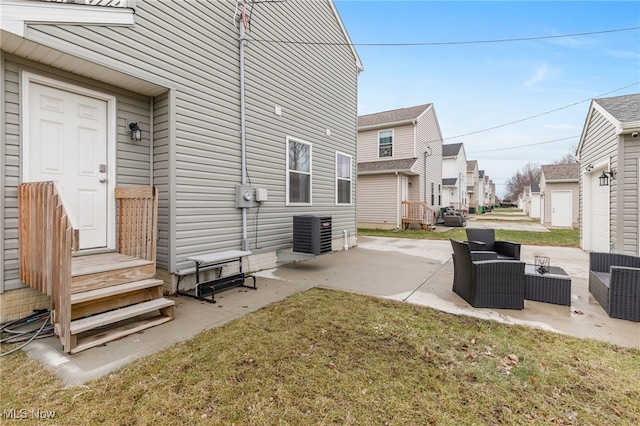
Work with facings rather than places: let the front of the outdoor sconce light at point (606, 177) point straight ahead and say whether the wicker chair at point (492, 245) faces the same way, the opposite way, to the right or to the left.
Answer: to the left

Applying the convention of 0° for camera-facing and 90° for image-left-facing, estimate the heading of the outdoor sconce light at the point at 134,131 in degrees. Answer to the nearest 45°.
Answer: approximately 315°

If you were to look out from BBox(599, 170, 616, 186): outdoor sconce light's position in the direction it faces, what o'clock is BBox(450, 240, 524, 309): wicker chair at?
The wicker chair is roughly at 11 o'clock from the outdoor sconce light.

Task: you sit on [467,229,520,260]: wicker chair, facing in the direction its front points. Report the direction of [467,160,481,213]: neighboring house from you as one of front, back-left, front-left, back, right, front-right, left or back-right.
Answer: back-left

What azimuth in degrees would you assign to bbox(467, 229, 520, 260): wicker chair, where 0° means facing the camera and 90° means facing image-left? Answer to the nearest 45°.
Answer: approximately 315°

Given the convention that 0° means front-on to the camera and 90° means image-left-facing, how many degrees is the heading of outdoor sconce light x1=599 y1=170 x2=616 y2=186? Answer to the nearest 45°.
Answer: approximately 45°

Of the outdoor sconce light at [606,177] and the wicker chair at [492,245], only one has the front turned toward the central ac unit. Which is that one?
the outdoor sconce light

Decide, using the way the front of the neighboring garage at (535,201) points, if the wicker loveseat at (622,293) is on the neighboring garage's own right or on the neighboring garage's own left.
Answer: on the neighboring garage's own left

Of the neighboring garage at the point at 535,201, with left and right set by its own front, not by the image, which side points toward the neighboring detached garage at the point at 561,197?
left

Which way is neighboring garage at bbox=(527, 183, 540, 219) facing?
to the viewer's left

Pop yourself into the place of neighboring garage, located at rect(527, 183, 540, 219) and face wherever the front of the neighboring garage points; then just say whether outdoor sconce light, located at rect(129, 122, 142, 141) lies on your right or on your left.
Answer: on your left

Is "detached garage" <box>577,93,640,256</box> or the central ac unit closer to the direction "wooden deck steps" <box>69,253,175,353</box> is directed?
the detached garage

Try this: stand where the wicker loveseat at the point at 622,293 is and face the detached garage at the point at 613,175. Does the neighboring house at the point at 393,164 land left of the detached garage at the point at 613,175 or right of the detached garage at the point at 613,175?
left

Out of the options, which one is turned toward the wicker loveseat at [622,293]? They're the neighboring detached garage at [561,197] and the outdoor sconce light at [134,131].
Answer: the outdoor sconce light

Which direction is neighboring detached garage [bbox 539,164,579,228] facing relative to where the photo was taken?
to the viewer's left
